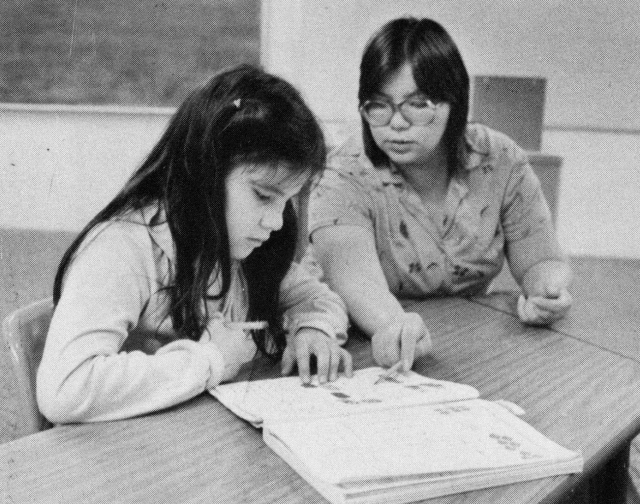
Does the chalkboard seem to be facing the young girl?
yes

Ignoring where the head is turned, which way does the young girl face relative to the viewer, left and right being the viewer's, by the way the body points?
facing the viewer and to the right of the viewer

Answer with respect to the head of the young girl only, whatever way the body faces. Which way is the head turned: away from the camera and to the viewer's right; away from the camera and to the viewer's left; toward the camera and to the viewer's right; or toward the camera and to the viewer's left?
toward the camera and to the viewer's right

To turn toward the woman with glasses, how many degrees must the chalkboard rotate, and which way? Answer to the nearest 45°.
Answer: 0° — it already faces them

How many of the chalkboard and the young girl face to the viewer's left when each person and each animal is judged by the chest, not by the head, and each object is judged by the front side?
0

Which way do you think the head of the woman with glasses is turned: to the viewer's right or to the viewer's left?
to the viewer's left

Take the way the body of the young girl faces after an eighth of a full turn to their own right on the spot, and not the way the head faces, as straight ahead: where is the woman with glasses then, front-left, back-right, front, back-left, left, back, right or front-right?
back-left

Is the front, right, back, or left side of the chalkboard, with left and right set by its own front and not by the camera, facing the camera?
front

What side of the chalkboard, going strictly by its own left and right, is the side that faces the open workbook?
front

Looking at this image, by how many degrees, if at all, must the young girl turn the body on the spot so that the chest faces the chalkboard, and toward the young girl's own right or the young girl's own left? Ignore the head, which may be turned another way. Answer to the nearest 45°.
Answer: approximately 135° to the young girl's own left
